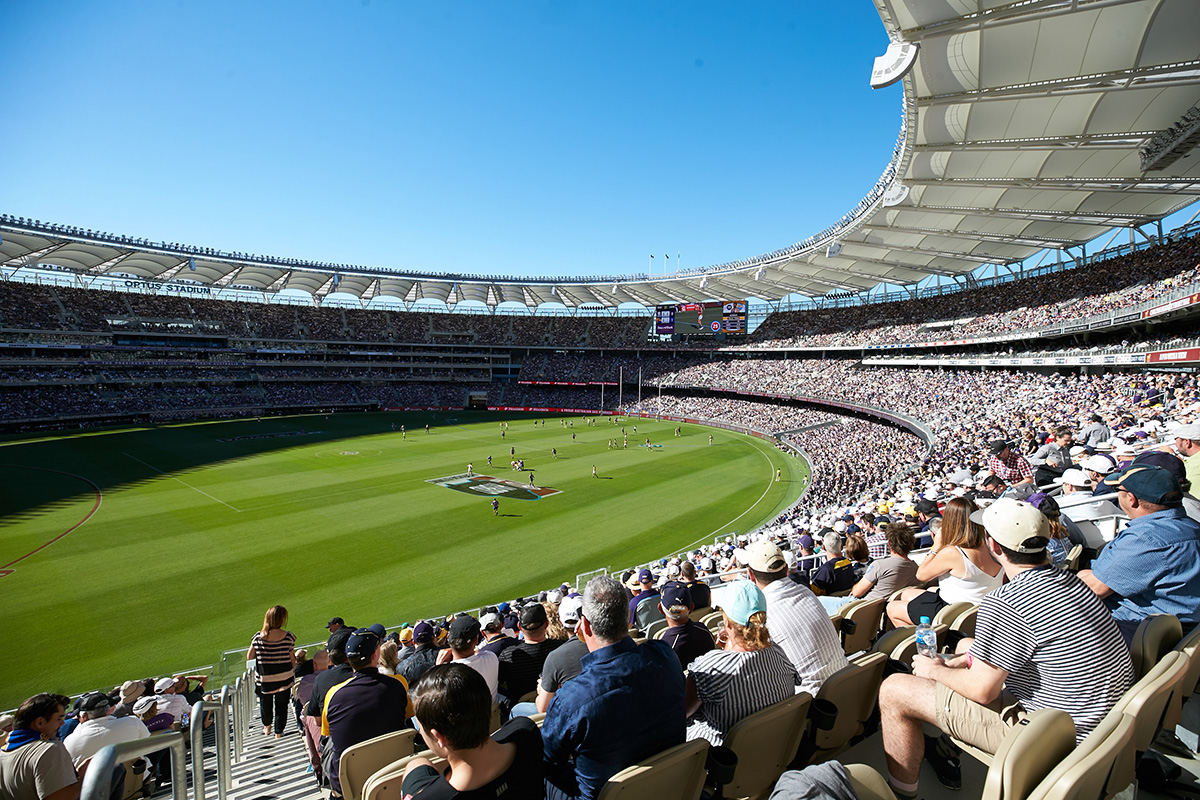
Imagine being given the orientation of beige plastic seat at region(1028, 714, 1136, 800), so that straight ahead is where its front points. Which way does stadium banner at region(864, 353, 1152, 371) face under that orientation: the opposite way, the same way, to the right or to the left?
to the left

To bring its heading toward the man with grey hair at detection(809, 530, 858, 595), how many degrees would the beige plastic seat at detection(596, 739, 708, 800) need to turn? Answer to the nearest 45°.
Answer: approximately 90° to its right

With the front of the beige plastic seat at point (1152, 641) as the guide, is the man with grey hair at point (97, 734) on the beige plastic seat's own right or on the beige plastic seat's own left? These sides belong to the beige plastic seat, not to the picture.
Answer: on the beige plastic seat's own left

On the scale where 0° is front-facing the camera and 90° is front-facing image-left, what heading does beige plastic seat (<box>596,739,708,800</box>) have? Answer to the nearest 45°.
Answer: approximately 135°

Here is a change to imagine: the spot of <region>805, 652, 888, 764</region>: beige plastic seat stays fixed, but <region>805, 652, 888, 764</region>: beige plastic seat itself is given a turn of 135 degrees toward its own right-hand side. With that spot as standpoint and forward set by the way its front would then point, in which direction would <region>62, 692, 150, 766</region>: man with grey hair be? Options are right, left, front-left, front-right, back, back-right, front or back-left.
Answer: back

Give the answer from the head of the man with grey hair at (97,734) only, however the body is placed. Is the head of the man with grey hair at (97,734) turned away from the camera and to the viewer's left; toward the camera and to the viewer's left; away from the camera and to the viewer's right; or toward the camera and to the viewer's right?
away from the camera and to the viewer's left

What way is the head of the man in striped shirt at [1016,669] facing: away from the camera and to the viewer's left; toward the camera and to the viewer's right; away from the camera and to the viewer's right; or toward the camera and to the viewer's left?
away from the camera and to the viewer's left

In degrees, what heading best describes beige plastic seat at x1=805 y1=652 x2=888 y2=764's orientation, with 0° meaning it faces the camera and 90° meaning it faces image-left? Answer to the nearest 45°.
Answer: approximately 135°

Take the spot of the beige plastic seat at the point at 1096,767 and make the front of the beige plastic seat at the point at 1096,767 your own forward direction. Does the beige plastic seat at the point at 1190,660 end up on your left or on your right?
on your right
